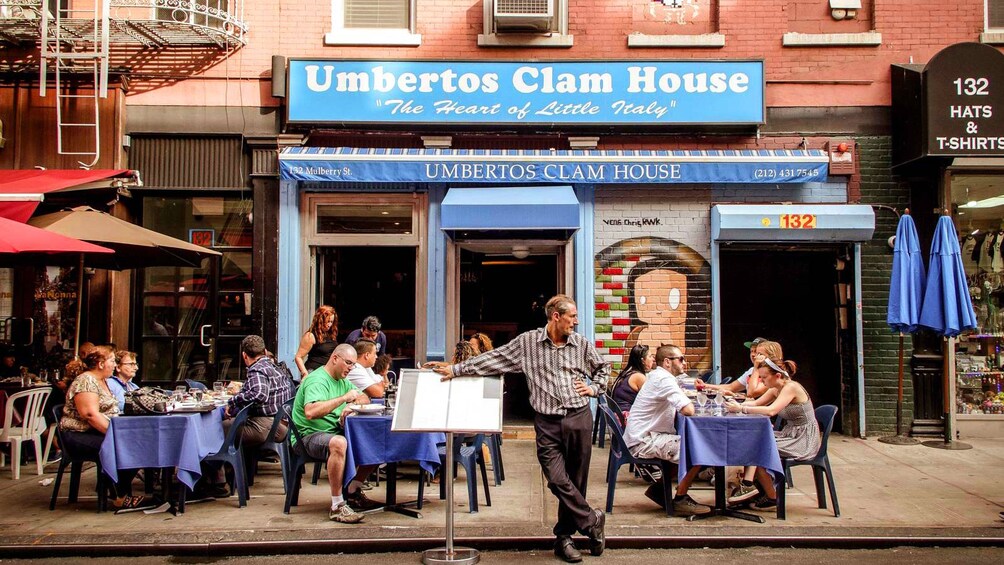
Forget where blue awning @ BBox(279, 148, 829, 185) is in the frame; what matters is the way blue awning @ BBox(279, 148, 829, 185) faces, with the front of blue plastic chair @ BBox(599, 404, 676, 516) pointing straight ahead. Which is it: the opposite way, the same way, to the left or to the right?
to the right

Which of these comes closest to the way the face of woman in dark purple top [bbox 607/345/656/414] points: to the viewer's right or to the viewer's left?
to the viewer's right

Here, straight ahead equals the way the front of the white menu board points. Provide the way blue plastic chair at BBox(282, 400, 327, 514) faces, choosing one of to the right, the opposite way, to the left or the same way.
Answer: to the left

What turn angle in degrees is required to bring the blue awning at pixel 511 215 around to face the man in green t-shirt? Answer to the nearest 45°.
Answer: approximately 45° to its right

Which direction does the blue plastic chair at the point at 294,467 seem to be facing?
to the viewer's right

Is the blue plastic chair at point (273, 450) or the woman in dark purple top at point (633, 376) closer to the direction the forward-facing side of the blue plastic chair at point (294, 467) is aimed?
the woman in dark purple top

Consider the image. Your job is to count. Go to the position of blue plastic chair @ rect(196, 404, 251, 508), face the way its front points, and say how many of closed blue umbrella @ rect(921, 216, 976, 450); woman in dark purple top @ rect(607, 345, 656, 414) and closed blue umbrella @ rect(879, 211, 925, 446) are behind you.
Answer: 3

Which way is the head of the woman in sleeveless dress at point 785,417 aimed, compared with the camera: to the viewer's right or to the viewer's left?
to the viewer's left

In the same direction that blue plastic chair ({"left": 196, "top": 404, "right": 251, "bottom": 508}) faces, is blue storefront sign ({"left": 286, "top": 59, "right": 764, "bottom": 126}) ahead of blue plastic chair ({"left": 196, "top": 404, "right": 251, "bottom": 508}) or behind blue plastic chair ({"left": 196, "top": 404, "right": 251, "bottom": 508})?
behind

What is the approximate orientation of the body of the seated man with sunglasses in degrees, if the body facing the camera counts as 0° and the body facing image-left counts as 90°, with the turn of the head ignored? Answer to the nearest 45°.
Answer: approximately 270°

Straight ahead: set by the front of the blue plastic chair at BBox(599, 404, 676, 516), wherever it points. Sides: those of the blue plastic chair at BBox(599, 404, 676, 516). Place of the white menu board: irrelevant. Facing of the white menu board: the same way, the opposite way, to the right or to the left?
to the right

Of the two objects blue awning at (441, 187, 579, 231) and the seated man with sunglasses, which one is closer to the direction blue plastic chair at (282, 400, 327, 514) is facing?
the seated man with sunglasses

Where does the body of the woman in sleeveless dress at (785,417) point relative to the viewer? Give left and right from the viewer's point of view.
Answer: facing to the left of the viewer
